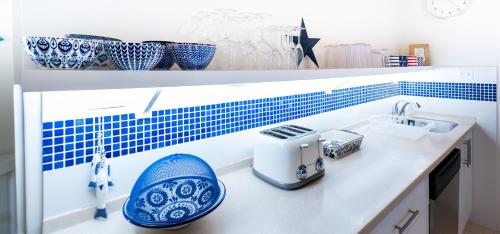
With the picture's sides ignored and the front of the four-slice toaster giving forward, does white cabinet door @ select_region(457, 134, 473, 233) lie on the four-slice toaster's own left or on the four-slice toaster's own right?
on the four-slice toaster's own left

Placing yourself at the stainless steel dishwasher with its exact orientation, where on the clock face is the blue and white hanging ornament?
The blue and white hanging ornament is roughly at 4 o'clock from the stainless steel dishwasher.

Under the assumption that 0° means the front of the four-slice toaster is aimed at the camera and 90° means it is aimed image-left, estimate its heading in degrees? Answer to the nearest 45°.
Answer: approximately 315°
